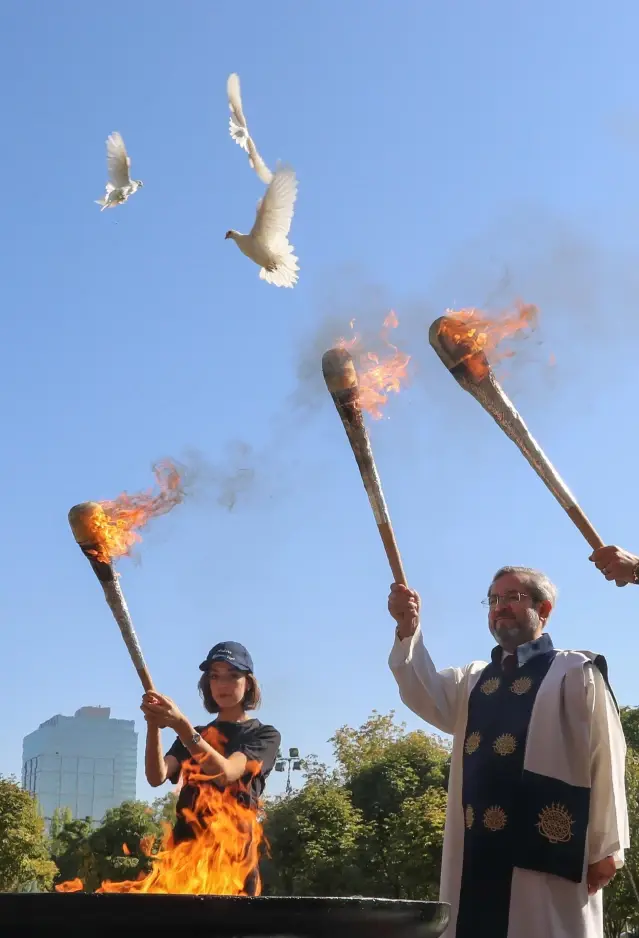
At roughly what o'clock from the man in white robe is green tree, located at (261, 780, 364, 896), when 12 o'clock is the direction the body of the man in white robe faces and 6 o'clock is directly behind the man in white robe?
The green tree is roughly at 4 o'clock from the man in white robe.

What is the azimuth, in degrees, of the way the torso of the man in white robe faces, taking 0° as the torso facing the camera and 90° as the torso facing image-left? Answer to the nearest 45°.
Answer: approximately 45°

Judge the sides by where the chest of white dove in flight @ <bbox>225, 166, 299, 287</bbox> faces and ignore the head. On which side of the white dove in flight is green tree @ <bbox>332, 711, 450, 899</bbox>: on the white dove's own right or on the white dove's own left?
on the white dove's own right

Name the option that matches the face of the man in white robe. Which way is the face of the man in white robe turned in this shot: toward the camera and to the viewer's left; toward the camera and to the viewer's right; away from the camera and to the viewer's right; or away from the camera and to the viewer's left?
toward the camera and to the viewer's left

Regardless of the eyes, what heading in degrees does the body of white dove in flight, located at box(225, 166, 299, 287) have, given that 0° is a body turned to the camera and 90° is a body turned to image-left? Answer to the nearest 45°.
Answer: approximately 90°

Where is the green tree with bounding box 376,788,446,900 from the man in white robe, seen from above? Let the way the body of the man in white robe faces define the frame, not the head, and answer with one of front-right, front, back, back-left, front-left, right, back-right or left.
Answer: back-right

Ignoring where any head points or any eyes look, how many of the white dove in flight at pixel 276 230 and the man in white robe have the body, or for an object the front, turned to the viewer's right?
0
